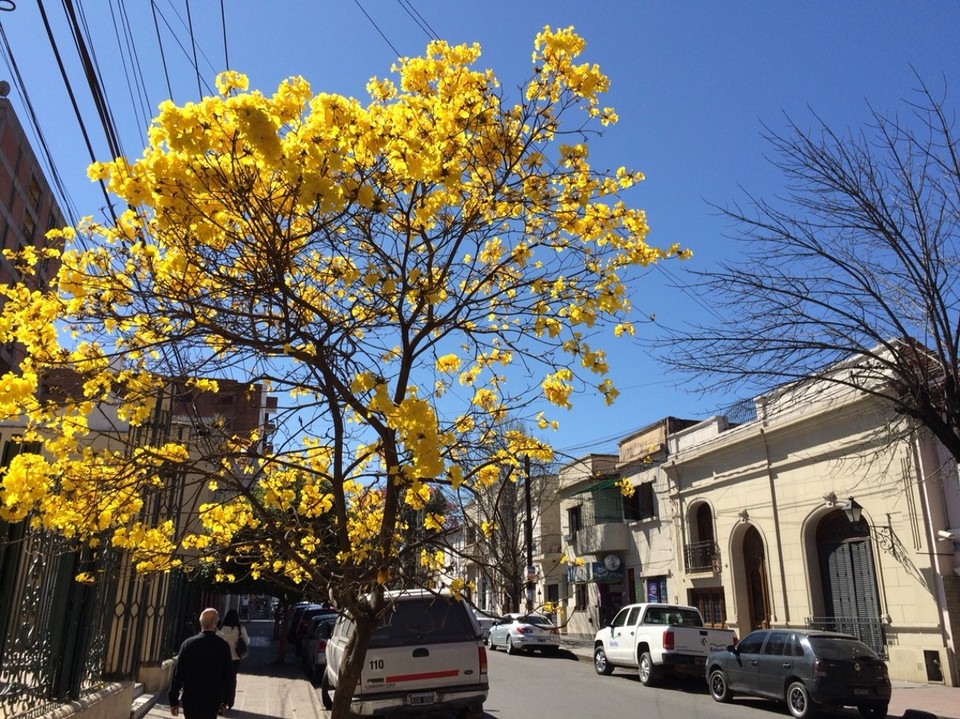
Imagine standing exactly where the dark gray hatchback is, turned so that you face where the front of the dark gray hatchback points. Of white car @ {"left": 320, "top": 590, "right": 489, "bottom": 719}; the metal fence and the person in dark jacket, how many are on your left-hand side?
3

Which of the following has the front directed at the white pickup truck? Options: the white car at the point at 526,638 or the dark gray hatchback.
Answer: the dark gray hatchback

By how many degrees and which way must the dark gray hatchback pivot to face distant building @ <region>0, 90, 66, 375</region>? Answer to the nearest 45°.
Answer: approximately 45° to its left

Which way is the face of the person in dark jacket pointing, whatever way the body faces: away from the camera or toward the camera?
away from the camera

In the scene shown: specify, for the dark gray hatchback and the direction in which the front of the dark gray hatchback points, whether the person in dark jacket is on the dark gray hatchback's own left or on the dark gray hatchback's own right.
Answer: on the dark gray hatchback's own left

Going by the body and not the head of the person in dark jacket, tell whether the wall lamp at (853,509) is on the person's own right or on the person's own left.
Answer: on the person's own right

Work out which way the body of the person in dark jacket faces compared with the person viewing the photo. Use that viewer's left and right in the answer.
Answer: facing away from the viewer

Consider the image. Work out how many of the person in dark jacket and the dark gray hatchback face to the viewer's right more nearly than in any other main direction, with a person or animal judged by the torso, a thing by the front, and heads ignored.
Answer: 0

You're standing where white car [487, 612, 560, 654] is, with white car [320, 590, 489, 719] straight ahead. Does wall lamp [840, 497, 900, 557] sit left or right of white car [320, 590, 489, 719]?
left

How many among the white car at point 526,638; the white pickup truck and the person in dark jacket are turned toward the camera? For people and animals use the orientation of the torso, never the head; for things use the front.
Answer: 0

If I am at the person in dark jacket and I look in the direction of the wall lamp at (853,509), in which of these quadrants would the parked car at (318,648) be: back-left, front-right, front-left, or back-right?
front-left

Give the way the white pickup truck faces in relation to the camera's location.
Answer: facing away from the viewer and to the left of the viewer

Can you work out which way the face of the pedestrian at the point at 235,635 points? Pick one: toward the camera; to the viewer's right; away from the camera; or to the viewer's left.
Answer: away from the camera

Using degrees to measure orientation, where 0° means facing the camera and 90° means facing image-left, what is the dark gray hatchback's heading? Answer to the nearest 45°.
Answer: approximately 135°

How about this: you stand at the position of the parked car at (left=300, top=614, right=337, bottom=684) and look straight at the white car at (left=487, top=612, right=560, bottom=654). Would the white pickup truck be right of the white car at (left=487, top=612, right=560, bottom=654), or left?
right

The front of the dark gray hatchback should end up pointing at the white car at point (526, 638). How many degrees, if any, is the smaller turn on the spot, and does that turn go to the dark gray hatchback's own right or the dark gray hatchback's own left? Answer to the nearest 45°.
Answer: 0° — it already faces it
